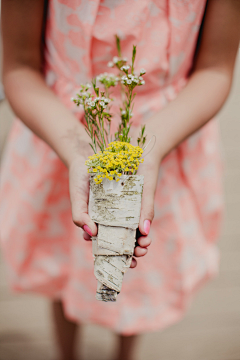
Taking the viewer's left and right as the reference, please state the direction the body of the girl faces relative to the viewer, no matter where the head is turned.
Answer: facing the viewer
